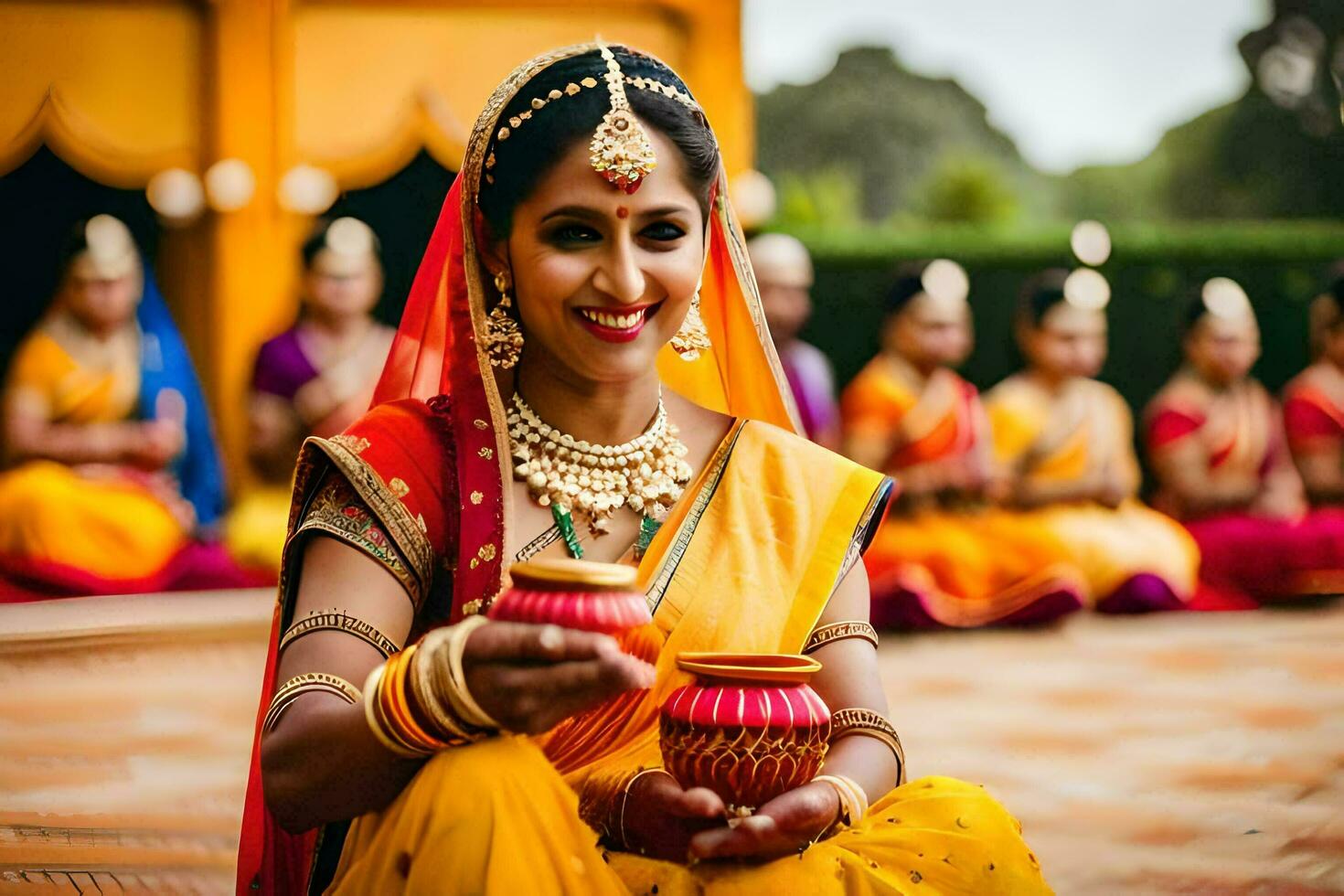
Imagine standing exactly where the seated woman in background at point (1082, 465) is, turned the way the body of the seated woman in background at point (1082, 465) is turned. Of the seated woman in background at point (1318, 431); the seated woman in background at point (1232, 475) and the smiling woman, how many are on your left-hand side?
2

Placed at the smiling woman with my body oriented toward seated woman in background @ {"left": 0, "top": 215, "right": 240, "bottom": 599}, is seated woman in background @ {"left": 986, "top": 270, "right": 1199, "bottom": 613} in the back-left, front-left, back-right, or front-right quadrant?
front-right

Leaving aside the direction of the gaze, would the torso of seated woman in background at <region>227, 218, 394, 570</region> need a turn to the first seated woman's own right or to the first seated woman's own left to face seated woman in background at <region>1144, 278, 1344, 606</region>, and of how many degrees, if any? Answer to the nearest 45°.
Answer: approximately 45° to the first seated woman's own left

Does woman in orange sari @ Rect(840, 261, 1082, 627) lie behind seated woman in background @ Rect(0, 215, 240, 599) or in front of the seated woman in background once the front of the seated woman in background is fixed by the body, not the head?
in front

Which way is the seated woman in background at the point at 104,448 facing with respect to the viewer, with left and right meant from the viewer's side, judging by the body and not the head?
facing the viewer and to the right of the viewer

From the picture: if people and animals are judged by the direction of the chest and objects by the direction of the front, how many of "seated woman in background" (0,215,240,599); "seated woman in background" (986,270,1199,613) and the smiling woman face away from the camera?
0

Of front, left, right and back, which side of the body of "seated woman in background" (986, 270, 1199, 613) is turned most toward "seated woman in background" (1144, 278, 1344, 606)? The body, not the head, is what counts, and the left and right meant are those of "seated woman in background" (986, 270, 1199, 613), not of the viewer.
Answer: left

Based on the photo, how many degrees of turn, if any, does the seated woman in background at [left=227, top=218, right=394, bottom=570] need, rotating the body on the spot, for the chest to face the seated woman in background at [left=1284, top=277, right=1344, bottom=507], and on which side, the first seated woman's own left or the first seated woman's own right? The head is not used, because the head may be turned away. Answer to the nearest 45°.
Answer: approximately 45° to the first seated woman's own left

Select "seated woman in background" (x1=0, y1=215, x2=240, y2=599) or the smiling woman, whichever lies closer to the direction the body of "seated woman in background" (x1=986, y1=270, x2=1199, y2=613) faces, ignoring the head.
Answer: the smiling woman

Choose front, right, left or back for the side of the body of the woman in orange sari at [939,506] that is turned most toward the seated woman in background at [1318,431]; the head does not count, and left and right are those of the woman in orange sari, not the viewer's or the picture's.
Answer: left

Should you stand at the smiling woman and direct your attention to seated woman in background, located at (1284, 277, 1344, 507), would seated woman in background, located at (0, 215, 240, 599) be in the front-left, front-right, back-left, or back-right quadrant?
front-left

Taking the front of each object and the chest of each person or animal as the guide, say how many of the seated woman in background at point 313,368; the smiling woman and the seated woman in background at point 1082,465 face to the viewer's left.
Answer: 0

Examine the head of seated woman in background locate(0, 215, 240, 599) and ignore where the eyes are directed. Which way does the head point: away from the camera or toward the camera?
toward the camera

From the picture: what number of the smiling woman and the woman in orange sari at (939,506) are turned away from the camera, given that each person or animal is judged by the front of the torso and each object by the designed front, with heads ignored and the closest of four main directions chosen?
0

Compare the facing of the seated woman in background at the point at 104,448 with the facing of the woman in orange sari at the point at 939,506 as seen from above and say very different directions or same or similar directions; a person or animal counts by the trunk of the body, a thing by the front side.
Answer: same or similar directions

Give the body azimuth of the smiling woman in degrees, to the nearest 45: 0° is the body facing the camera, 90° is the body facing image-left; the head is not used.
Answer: approximately 0°

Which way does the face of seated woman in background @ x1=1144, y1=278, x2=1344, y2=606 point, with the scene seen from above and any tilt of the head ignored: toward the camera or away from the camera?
toward the camera

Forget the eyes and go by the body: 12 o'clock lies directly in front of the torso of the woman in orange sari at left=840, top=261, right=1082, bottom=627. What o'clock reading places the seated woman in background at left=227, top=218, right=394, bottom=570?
The seated woman in background is roughly at 4 o'clock from the woman in orange sari.
